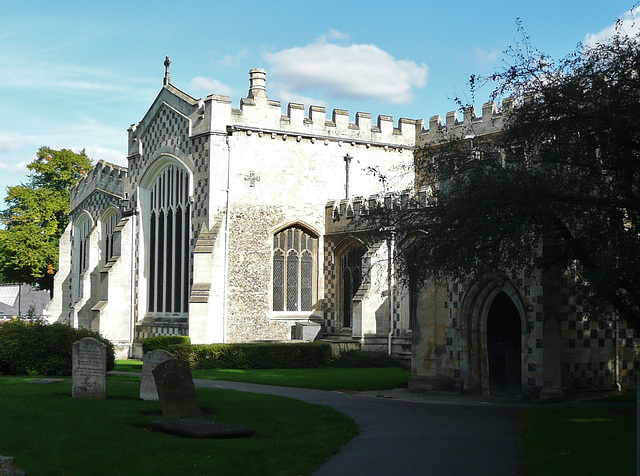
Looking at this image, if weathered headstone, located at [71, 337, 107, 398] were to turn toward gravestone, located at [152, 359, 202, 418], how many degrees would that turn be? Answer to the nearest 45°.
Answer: approximately 45° to its left

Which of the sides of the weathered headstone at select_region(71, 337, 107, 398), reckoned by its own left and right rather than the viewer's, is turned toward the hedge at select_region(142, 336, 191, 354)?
back

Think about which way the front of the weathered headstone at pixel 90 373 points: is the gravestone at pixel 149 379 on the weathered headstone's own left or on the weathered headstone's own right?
on the weathered headstone's own left

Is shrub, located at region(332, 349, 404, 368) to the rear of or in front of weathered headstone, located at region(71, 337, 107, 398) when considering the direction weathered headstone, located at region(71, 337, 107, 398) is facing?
to the rear

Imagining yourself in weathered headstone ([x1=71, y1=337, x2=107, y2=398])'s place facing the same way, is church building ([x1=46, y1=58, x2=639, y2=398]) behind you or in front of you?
behind

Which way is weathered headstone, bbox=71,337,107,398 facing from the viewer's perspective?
toward the camera
